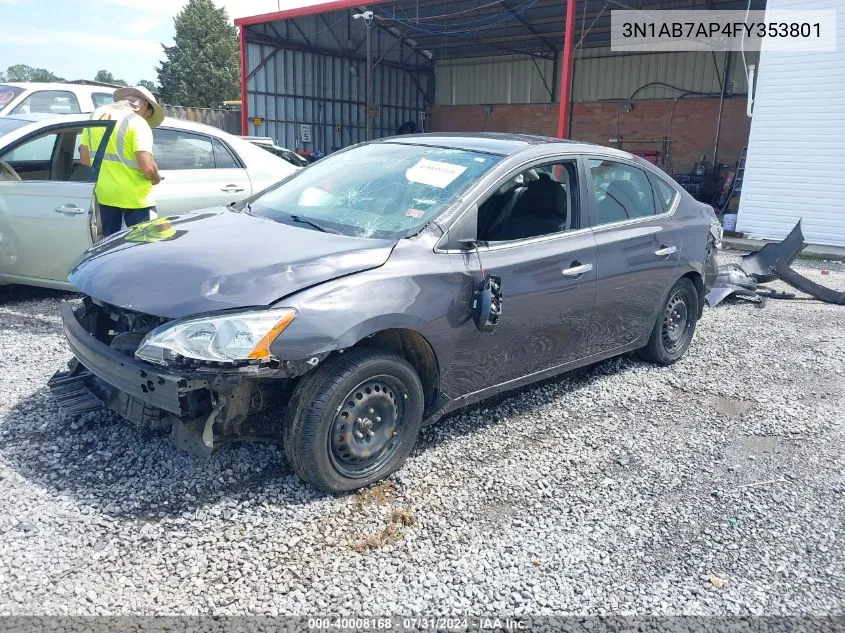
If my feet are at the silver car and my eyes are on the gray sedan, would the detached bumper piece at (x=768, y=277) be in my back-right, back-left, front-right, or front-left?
front-left

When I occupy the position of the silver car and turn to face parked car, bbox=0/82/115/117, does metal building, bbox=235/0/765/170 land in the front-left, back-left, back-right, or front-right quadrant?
front-right

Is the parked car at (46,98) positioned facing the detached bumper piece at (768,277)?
no

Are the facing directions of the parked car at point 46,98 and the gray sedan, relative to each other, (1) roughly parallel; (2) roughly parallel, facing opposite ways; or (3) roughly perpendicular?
roughly parallel

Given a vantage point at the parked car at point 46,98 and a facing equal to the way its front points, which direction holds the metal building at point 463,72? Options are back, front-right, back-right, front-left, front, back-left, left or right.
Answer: back

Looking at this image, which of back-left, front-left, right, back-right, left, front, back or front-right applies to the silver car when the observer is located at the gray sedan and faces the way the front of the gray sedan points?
right

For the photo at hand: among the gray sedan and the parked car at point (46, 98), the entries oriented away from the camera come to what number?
0

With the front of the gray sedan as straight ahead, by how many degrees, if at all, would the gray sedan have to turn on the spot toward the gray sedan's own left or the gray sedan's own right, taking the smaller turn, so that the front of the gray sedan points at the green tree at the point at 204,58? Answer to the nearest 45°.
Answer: approximately 135° to the gray sedan's own right

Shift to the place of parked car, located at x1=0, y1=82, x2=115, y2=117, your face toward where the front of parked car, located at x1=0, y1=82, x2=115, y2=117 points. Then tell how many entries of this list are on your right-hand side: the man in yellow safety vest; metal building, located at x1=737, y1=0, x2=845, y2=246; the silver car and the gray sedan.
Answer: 0

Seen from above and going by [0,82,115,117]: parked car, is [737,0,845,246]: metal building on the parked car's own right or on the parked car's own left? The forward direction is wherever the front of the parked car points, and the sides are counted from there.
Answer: on the parked car's own left

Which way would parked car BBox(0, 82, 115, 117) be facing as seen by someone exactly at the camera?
facing the viewer and to the left of the viewer

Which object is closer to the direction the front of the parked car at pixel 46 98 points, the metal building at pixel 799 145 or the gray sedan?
the gray sedan

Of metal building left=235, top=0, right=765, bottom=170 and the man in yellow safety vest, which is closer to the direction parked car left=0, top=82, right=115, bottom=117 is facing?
the man in yellow safety vest

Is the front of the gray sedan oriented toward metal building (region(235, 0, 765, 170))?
no

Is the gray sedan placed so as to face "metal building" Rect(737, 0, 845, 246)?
no
